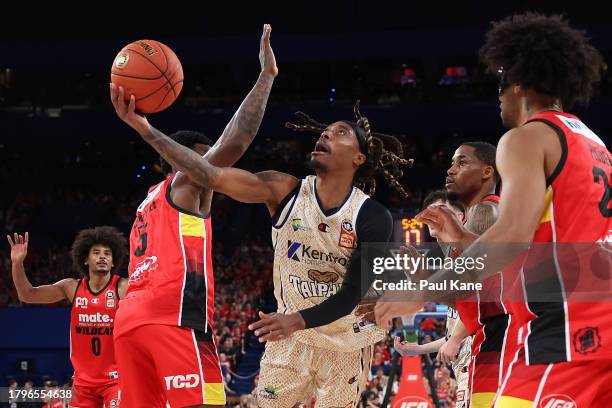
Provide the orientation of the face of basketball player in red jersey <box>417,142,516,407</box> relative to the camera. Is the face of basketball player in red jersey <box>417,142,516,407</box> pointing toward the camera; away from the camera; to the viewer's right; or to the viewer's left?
to the viewer's left

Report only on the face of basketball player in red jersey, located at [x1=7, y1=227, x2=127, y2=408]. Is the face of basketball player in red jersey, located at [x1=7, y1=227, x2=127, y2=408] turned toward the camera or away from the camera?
toward the camera

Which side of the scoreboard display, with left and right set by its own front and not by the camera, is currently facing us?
front

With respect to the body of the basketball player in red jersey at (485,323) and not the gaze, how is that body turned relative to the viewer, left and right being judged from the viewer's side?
facing to the left of the viewer

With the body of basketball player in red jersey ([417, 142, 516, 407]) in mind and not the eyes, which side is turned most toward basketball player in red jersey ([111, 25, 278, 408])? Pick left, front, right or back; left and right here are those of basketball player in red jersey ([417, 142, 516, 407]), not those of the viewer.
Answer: front

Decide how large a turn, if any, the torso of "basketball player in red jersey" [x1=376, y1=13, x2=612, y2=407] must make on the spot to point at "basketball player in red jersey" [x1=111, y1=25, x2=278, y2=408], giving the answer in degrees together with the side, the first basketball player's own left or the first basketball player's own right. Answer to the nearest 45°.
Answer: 0° — they already face them

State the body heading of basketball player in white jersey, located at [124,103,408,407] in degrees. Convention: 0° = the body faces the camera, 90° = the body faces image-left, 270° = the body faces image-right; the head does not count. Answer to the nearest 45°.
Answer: approximately 45°

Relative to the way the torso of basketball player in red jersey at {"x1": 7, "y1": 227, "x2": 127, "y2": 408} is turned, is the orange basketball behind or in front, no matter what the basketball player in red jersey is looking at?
in front

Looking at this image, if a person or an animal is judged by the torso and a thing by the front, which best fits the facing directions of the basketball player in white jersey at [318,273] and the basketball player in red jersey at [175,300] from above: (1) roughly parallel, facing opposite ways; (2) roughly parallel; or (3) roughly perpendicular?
roughly parallel, facing opposite ways

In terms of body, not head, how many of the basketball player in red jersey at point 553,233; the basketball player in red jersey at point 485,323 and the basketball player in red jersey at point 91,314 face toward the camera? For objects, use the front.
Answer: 1

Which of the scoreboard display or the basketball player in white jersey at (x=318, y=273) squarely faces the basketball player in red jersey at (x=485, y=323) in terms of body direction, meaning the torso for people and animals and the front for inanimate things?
the scoreboard display

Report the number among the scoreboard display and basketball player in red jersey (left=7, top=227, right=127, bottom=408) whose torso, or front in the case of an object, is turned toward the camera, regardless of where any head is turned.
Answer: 2

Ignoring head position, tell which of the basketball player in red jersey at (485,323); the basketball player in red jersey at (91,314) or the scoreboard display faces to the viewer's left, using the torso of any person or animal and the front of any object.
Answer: the basketball player in red jersey at (485,323)

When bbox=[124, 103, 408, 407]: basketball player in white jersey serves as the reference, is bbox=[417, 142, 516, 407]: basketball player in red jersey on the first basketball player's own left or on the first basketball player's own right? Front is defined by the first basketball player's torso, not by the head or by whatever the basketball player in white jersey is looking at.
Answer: on the first basketball player's own left

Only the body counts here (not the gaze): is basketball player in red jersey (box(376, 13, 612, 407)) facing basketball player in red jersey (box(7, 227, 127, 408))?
yes

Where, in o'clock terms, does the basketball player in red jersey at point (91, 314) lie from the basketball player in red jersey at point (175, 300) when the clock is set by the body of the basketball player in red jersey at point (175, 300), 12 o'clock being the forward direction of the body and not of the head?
the basketball player in red jersey at point (91, 314) is roughly at 10 o'clock from the basketball player in red jersey at point (175, 300).

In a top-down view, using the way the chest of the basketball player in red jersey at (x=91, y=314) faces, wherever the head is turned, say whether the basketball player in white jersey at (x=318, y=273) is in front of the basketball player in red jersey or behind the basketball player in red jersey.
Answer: in front
